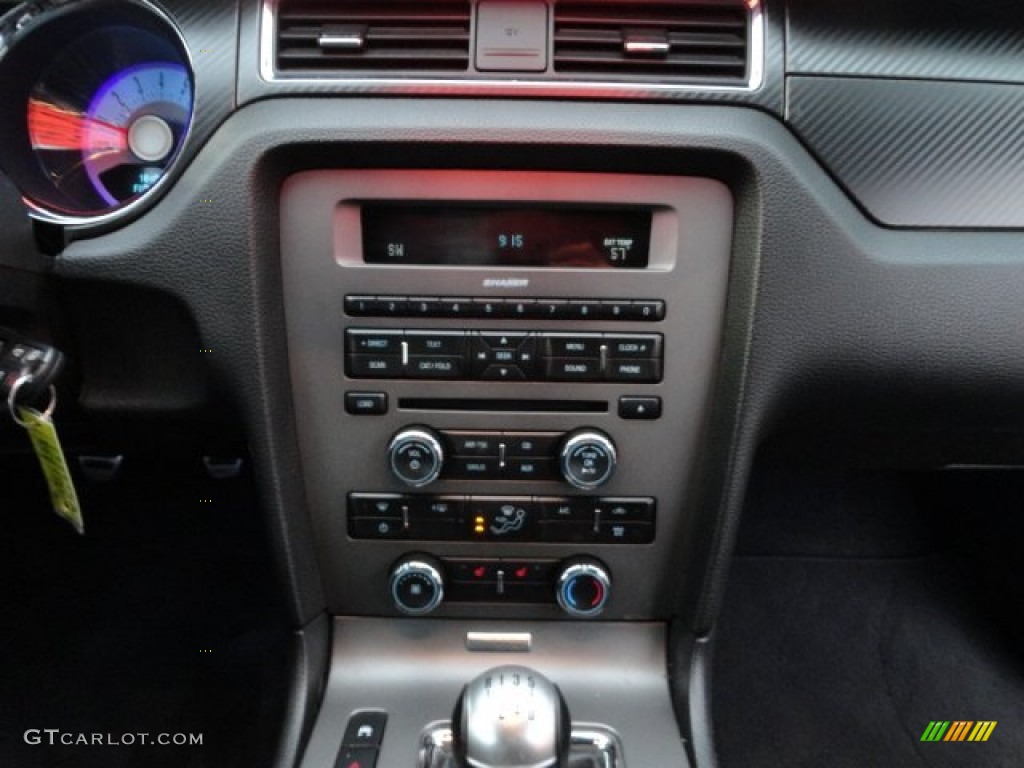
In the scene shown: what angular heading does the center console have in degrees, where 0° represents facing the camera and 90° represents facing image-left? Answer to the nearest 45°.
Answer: approximately 0°

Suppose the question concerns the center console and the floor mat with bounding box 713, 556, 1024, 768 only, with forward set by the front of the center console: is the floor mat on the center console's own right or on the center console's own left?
on the center console's own left
